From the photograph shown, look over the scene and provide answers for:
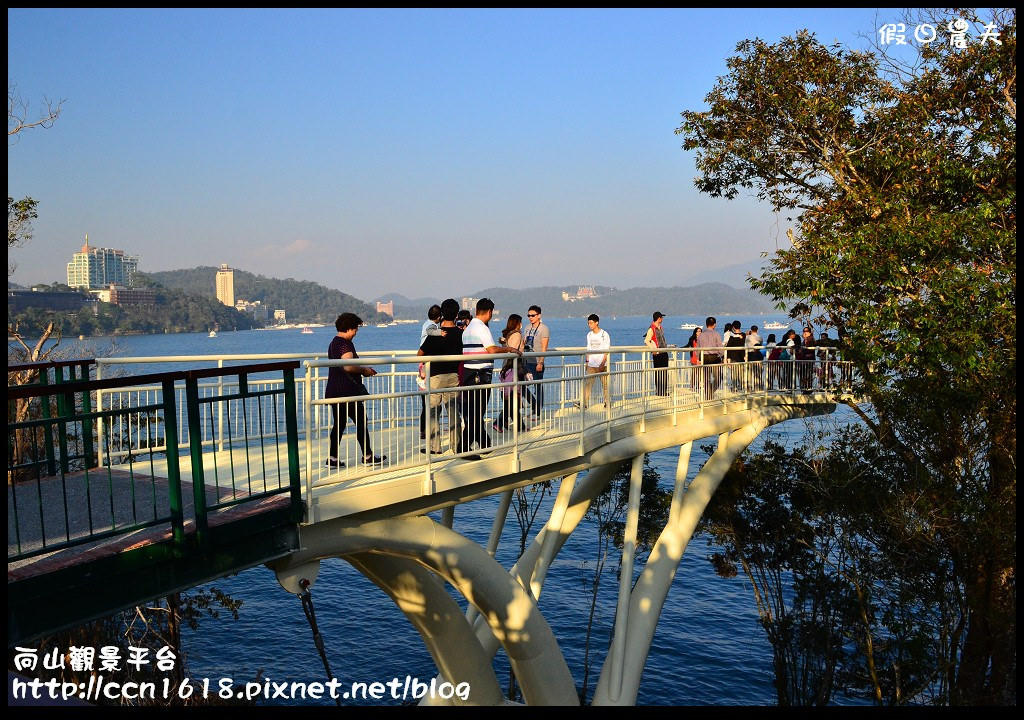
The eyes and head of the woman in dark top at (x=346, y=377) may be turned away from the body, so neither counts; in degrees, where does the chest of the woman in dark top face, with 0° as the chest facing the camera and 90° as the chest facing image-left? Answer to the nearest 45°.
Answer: approximately 270°

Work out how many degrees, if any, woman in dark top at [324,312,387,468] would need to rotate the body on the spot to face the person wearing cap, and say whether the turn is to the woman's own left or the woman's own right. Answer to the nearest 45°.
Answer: approximately 45° to the woman's own left

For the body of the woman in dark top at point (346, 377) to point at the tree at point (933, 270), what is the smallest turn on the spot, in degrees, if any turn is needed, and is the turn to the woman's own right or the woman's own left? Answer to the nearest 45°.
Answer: approximately 45° to the woman's own left
